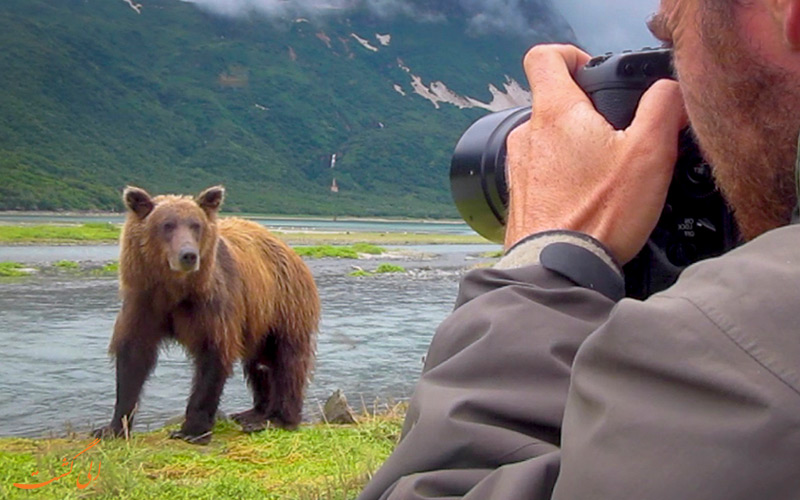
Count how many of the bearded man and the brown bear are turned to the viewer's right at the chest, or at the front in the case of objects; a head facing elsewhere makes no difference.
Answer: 0

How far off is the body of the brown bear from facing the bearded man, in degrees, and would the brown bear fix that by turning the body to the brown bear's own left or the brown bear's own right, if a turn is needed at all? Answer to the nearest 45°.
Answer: approximately 45° to the brown bear's own left

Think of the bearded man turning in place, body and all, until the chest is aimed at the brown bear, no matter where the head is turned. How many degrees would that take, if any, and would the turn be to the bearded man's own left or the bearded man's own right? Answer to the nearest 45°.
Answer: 0° — they already face it

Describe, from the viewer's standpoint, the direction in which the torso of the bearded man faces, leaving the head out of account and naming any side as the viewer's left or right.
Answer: facing away from the viewer and to the left of the viewer

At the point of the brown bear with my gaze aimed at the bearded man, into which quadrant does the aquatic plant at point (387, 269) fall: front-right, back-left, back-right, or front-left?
back-left

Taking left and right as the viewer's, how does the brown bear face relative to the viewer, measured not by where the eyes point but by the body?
facing the viewer and to the left of the viewer

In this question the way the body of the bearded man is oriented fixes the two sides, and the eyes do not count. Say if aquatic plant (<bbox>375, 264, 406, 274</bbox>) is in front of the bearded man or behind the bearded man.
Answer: in front

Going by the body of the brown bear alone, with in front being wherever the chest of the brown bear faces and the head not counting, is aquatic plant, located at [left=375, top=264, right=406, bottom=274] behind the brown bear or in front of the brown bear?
behind

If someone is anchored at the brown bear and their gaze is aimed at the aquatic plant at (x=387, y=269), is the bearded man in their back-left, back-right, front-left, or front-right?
back-right

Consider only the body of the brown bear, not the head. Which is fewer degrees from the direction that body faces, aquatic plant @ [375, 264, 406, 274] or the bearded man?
the bearded man

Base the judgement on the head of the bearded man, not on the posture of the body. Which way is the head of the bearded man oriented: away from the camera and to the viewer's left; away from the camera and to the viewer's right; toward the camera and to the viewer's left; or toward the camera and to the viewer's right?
away from the camera and to the viewer's left
